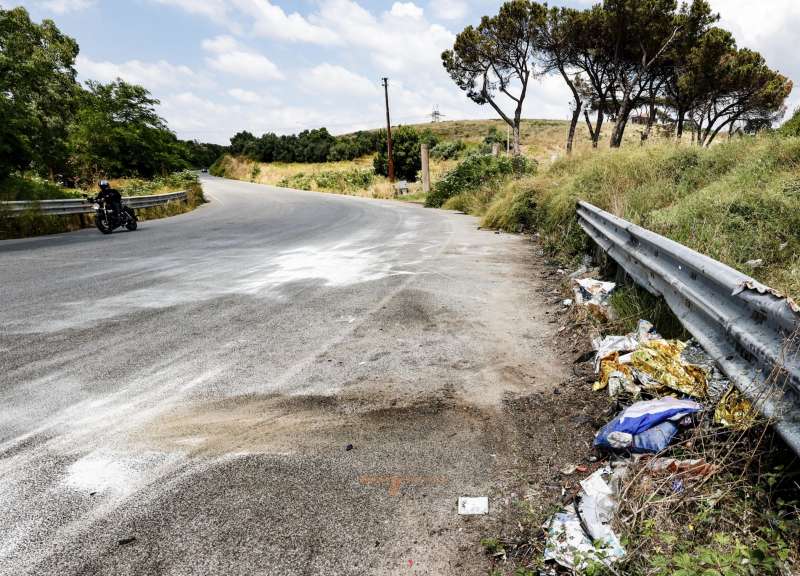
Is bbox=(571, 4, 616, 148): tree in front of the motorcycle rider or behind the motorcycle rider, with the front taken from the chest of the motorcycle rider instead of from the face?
behind

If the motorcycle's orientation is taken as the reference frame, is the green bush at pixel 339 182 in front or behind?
behind

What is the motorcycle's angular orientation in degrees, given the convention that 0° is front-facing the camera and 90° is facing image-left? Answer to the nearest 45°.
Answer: approximately 45°

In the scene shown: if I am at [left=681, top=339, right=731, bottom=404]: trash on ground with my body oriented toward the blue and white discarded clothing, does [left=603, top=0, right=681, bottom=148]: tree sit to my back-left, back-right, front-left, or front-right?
back-right

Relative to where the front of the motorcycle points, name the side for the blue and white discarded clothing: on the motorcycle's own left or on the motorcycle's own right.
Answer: on the motorcycle's own left

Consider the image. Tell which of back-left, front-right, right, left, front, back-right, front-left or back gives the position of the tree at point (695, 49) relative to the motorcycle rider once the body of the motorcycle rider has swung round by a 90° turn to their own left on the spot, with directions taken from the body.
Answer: front-left

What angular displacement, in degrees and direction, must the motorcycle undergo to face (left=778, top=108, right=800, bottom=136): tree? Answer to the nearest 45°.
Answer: approximately 90° to its left

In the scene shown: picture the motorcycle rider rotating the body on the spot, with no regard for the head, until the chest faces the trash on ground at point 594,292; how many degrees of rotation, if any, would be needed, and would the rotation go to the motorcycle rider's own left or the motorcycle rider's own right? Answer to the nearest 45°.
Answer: approximately 45° to the motorcycle rider's own left

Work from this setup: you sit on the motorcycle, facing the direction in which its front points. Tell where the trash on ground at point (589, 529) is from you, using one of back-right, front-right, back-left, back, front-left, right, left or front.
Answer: front-left

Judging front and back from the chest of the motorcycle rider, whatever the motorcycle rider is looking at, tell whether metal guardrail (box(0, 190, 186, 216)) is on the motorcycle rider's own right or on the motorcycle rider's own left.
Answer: on the motorcycle rider's own right

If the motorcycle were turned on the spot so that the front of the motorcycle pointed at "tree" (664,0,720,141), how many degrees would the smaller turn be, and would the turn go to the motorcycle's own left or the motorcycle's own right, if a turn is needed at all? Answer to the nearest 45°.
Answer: approximately 135° to the motorcycle's own left

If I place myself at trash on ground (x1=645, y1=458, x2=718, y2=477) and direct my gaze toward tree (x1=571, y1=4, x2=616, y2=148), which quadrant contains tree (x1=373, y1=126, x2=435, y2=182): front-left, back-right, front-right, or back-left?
front-left

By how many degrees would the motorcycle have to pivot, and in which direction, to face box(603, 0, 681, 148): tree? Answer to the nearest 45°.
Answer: approximately 135° to its left

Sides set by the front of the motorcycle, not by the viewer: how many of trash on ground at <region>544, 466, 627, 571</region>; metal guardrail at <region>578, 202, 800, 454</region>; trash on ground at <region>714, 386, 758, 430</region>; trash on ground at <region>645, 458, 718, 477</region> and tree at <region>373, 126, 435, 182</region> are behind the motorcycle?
1

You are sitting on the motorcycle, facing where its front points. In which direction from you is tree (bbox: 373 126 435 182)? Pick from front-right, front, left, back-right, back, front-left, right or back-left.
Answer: back

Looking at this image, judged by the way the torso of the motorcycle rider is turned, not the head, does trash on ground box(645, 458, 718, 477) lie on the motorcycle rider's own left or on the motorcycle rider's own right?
on the motorcycle rider's own left

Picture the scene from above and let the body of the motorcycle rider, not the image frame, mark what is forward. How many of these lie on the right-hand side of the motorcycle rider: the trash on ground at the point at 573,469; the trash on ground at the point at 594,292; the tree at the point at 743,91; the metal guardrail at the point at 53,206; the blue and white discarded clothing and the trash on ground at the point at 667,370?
1

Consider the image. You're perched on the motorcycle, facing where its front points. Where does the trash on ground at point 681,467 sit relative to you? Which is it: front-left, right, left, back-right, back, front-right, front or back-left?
front-left

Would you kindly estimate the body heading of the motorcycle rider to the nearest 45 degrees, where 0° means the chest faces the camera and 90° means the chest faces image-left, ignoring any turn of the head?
approximately 45°

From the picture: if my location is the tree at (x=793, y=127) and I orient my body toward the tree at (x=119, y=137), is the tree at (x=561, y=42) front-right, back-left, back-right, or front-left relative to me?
front-right
